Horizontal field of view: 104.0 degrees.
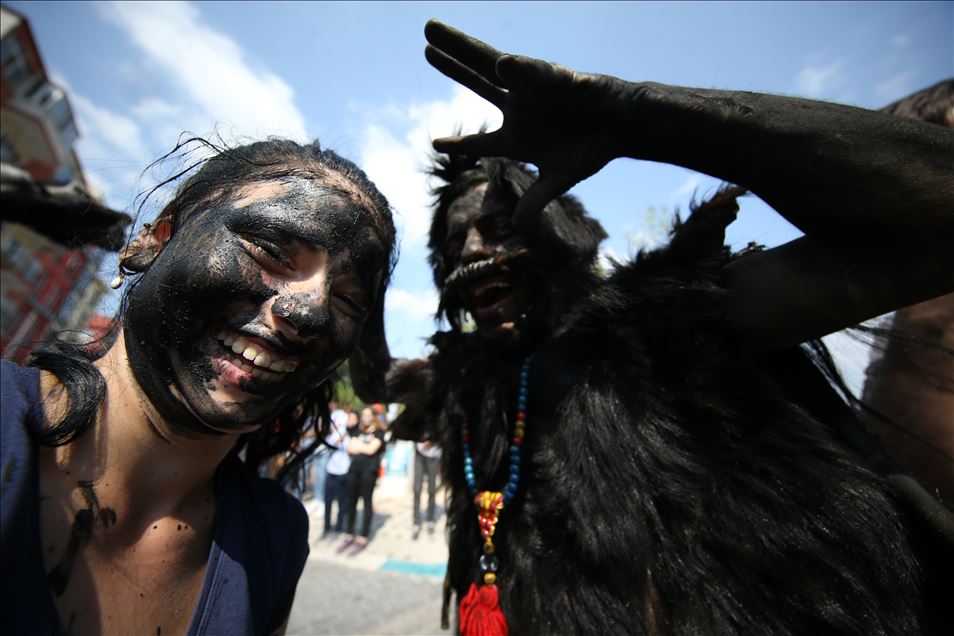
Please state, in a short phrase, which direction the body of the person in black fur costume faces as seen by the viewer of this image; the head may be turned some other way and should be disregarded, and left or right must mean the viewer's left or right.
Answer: facing the viewer and to the left of the viewer

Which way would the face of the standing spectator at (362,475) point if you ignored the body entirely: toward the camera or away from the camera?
toward the camera

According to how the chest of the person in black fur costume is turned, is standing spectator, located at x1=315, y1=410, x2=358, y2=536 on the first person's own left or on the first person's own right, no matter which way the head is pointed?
on the first person's own right

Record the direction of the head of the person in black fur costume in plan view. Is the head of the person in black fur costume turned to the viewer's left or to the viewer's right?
to the viewer's left

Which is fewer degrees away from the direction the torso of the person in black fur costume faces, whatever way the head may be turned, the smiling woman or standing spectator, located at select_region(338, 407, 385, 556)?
the smiling woman

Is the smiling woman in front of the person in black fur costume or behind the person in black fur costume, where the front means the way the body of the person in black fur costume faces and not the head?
in front

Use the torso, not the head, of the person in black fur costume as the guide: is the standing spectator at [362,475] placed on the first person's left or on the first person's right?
on the first person's right

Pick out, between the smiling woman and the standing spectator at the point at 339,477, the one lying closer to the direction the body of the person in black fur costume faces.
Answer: the smiling woman
